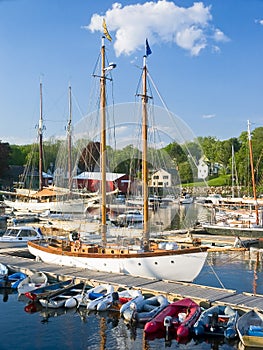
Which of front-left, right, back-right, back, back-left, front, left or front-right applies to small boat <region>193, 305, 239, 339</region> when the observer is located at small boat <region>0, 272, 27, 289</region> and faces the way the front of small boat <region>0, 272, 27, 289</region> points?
right

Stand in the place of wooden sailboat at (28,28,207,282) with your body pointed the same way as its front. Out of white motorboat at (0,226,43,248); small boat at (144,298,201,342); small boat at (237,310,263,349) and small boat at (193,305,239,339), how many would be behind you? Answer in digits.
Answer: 1

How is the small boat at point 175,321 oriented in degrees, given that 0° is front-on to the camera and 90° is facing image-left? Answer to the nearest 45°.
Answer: approximately 225°

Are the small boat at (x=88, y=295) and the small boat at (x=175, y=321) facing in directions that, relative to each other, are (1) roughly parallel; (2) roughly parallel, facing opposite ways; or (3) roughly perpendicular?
roughly parallel

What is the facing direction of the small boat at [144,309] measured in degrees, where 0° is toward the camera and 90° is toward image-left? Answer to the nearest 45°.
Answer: approximately 225°

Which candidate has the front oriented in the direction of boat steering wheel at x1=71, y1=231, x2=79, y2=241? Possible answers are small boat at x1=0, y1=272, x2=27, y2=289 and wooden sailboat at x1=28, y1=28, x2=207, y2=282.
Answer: the small boat

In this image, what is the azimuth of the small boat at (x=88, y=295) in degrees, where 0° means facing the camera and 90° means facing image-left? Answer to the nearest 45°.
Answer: approximately 225°

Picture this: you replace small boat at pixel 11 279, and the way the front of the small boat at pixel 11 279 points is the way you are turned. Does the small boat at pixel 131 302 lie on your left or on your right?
on your right

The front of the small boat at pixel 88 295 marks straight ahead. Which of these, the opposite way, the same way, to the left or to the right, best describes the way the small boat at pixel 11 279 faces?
the same way

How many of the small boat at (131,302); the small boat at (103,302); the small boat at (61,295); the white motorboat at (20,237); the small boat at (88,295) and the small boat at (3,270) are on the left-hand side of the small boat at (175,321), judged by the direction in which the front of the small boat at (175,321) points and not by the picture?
6

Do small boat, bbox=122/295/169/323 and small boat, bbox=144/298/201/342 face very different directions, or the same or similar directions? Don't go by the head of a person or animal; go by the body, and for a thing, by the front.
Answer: same or similar directions

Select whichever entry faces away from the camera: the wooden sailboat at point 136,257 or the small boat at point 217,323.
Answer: the small boat

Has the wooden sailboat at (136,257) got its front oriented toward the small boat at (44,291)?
no

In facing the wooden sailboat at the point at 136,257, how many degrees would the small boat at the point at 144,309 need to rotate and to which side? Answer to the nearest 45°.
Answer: approximately 45° to its left

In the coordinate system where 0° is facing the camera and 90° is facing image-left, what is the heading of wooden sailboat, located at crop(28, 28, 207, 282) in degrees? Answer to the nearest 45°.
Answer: approximately 315°

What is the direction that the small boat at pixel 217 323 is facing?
away from the camera
